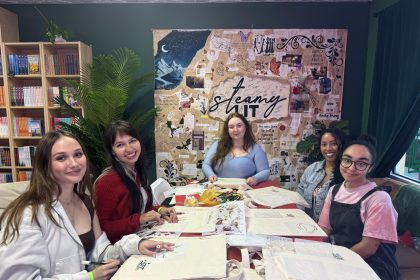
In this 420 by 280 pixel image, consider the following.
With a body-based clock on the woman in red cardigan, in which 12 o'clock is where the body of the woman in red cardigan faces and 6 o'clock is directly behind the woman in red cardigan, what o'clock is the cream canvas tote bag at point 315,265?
The cream canvas tote bag is roughly at 12 o'clock from the woman in red cardigan.

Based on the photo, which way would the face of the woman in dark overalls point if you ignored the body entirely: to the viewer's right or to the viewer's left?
to the viewer's left

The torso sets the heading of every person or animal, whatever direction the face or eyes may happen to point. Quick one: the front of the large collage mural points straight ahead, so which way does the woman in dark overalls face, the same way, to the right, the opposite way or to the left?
to the right

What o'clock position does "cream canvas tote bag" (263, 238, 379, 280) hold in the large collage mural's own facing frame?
The cream canvas tote bag is roughly at 12 o'clock from the large collage mural.

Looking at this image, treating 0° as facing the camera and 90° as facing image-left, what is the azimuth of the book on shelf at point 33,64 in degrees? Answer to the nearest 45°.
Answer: approximately 0°

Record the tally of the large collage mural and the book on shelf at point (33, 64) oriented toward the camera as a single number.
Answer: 2

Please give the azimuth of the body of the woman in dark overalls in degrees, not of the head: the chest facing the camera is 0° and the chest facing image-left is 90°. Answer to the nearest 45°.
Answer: approximately 45°

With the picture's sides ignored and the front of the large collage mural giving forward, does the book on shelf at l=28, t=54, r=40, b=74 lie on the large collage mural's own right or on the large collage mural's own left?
on the large collage mural's own right

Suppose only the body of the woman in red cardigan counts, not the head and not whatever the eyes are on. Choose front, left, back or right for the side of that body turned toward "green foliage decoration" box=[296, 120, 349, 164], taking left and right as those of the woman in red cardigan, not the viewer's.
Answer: left
